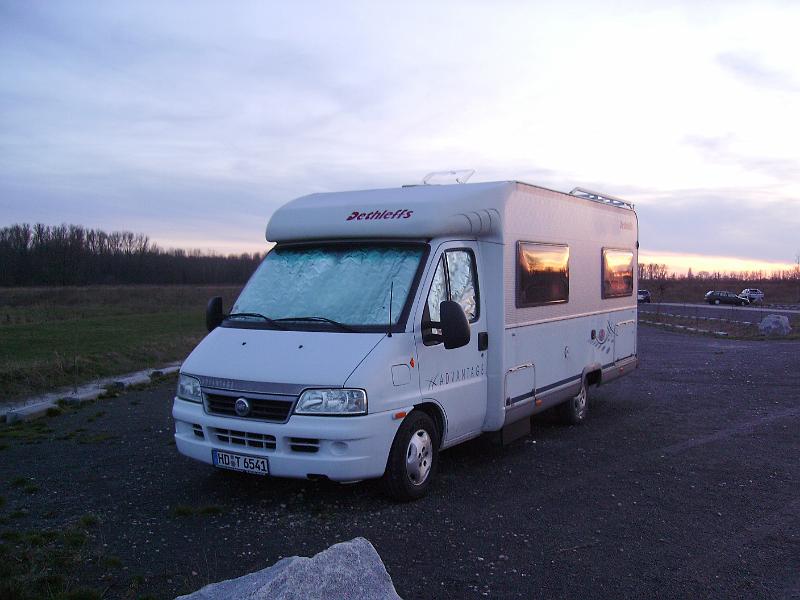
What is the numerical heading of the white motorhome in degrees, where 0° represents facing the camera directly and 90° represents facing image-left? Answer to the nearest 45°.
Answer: approximately 45°

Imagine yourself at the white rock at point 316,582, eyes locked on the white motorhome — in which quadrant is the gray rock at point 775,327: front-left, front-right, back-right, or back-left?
front-right

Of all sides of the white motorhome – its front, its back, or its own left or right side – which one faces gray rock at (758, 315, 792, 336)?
back

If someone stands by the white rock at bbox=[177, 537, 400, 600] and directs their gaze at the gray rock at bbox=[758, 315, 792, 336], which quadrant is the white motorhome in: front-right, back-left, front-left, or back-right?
front-left

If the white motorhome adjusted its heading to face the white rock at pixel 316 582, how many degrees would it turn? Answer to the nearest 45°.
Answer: approximately 45° to its left
